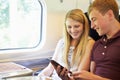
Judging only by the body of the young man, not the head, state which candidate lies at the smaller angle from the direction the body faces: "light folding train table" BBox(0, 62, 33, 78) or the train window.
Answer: the light folding train table

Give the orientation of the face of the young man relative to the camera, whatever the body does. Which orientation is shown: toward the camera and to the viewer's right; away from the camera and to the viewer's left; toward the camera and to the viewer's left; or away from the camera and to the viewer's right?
toward the camera and to the viewer's left

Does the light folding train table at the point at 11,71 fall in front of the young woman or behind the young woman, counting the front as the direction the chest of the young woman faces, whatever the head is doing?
in front

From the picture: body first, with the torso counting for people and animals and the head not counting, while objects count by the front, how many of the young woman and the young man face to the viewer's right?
0

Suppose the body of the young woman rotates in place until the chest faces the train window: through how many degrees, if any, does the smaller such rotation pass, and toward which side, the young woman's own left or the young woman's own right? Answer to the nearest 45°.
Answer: approximately 90° to the young woman's own right

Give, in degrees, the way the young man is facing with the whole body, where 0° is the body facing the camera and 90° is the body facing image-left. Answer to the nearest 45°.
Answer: approximately 45°

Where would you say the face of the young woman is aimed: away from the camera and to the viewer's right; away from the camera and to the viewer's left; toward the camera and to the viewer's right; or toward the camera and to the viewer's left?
toward the camera and to the viewer's left
